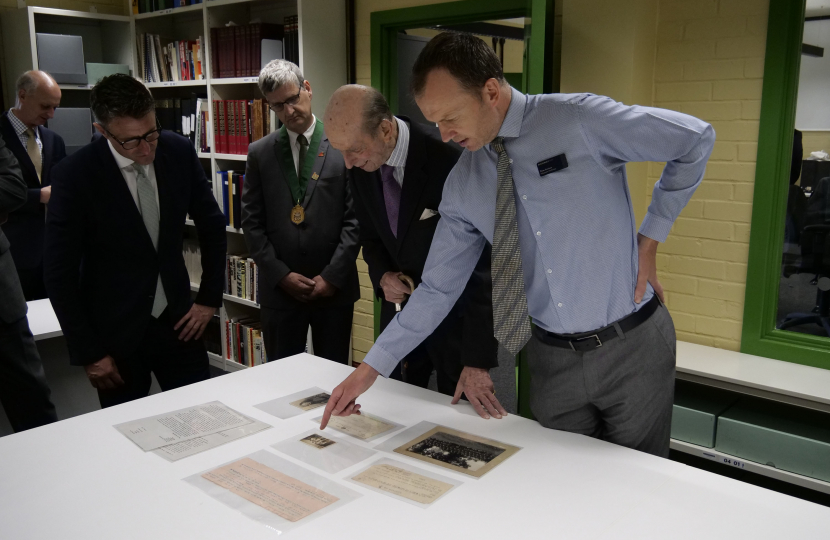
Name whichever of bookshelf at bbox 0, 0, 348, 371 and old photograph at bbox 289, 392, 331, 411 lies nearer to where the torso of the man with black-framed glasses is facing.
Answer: the old photograph

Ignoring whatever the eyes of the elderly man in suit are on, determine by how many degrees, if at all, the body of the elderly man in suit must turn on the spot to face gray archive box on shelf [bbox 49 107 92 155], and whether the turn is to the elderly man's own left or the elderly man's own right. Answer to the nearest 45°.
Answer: approximately 90° to the elderly man's own right

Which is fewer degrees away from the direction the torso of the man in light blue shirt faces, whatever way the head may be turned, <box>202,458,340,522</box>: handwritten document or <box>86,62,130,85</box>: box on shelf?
the handwritten document

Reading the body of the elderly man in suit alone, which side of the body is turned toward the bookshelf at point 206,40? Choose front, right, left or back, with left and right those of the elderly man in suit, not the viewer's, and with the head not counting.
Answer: right

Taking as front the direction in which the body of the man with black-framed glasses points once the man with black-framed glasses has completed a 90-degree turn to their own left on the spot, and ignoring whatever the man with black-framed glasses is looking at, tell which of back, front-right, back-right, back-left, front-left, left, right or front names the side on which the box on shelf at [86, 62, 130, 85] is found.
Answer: front-left

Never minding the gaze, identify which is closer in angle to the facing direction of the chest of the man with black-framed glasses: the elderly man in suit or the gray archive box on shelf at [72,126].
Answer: the elderly man in suit

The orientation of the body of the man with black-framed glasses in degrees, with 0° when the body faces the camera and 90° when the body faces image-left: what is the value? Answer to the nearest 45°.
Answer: approximately 315°

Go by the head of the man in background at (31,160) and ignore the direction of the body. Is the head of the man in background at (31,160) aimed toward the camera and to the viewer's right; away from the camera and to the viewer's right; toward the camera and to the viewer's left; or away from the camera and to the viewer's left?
toward the camera and to the viewer's right

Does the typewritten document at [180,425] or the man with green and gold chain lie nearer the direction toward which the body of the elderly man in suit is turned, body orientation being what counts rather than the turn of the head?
the typewritten document

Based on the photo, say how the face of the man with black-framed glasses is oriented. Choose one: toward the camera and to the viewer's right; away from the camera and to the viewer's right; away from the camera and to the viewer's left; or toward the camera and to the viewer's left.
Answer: toward the camera and to the viewer's right

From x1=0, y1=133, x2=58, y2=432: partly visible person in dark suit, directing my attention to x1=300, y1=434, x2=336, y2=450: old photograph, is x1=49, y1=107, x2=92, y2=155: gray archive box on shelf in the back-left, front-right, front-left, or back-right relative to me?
back-left
